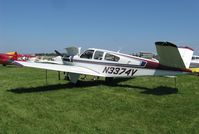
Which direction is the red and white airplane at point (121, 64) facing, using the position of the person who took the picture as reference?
facing away from the viewer and to the left of the viewer
